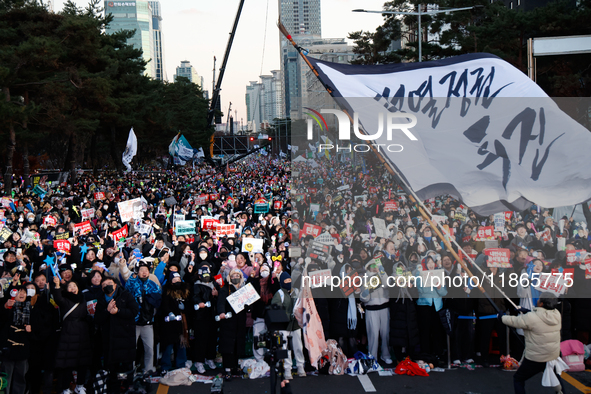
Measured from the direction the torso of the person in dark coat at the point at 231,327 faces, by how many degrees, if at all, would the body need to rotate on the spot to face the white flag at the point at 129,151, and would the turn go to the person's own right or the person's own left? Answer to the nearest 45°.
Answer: approximately 180°

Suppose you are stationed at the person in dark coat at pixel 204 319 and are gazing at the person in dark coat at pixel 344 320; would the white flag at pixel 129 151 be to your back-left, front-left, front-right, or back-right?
back-left

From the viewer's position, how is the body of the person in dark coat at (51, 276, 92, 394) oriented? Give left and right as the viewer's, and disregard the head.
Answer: facing the viewer

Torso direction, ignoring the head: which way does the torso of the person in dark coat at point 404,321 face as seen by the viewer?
toward the camera

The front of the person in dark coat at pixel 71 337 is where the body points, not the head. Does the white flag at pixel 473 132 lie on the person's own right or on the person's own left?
on the person's own left

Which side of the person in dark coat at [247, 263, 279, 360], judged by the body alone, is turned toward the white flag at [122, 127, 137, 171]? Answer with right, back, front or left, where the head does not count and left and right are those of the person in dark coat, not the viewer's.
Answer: back

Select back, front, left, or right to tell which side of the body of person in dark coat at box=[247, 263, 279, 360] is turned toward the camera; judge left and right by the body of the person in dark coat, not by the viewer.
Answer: front

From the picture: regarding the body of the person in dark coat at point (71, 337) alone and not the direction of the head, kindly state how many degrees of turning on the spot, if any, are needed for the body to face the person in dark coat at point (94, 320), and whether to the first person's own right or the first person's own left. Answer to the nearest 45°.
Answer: approximately 135° to the first person's own left
